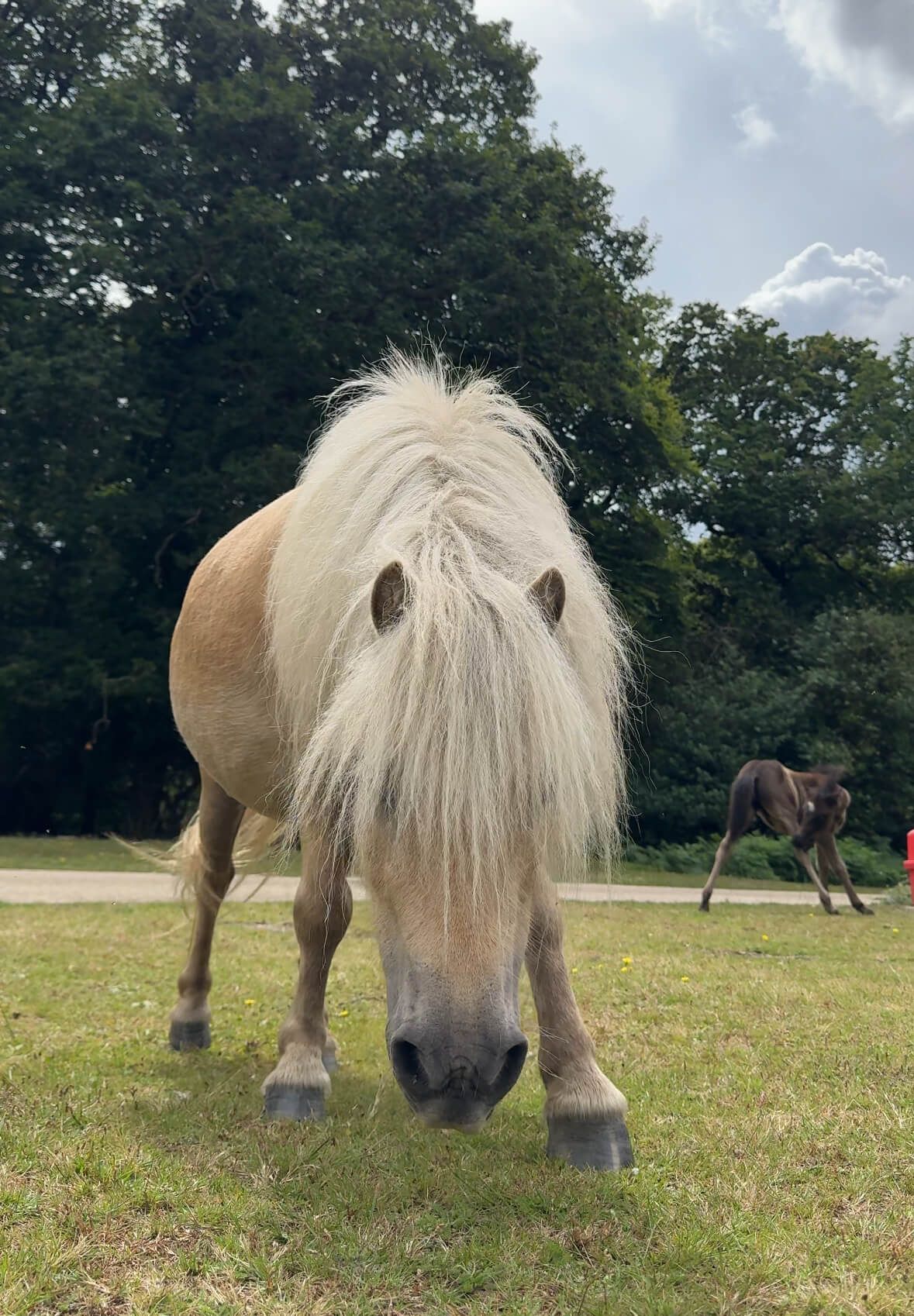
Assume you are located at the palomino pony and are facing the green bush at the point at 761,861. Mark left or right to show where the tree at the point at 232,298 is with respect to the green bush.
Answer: left

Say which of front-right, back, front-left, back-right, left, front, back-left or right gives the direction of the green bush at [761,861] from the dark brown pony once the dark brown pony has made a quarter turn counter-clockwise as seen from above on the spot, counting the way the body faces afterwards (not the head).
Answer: front-right

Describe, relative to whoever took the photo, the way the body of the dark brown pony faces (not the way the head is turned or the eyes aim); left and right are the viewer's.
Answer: facing away from the viewer and to the right of the viewer

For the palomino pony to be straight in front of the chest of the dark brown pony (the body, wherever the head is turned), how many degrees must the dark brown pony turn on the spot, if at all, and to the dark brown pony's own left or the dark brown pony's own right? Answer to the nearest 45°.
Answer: approximately 135° to the dark brown pony's own right

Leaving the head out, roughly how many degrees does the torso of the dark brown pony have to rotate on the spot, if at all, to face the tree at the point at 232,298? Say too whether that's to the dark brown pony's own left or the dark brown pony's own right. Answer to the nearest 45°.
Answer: approximately 135° to the dark brown pony's own left

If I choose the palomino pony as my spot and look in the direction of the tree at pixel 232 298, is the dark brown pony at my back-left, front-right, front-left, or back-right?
front-right
